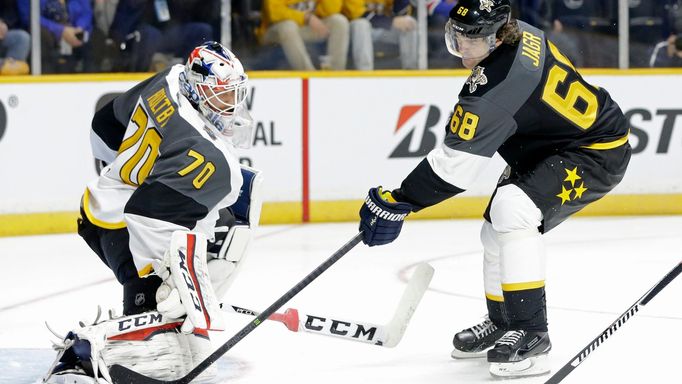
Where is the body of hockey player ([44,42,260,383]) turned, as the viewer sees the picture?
to the viewer's right

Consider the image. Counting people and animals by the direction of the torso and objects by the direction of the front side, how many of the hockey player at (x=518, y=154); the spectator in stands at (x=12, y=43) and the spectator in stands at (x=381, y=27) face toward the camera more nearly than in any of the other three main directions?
2

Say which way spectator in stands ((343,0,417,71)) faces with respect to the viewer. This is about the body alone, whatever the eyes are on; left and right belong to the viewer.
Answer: facing the viewer

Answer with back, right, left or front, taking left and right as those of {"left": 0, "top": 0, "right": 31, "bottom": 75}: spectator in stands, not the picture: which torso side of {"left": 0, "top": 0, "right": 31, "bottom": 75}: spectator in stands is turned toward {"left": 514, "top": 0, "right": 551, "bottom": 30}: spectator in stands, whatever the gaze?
left

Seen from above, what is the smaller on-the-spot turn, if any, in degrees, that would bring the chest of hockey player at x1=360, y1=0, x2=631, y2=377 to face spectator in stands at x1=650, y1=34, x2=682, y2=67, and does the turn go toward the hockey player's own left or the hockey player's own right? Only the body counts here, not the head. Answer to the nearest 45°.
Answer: approximately 90° to the hockey player's own right

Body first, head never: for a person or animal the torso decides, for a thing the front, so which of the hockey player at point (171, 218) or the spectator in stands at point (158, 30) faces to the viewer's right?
the hockey player

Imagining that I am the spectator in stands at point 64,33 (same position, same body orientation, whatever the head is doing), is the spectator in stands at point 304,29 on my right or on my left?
on my left

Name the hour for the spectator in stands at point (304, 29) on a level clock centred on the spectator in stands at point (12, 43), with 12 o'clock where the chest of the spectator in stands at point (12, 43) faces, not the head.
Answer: the spectator in stands at point (304, 29) is roughly at 9 o'clock from the spectator in stands at point (12, 43).

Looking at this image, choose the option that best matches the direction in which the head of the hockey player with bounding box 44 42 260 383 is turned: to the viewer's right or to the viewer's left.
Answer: to the viewer's right

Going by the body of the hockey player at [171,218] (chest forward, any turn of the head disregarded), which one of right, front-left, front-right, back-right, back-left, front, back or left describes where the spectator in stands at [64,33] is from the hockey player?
left

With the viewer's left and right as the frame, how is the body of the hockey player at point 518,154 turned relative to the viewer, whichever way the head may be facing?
facing to the left of the viewer

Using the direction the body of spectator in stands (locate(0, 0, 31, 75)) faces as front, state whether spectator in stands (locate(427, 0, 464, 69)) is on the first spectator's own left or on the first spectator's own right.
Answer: on the first spectator's own left

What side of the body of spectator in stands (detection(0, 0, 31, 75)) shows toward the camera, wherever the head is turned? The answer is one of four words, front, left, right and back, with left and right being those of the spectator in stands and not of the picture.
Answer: front

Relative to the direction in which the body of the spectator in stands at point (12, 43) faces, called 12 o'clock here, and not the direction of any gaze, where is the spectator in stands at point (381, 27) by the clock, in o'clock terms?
the spectator in stands at point (381, 27) is roughly at 9 o'clock from the spectator in stands at point (12, 43).

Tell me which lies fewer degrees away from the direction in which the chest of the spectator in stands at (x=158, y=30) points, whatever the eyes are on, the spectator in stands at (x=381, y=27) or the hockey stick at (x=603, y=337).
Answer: the hockey stick
